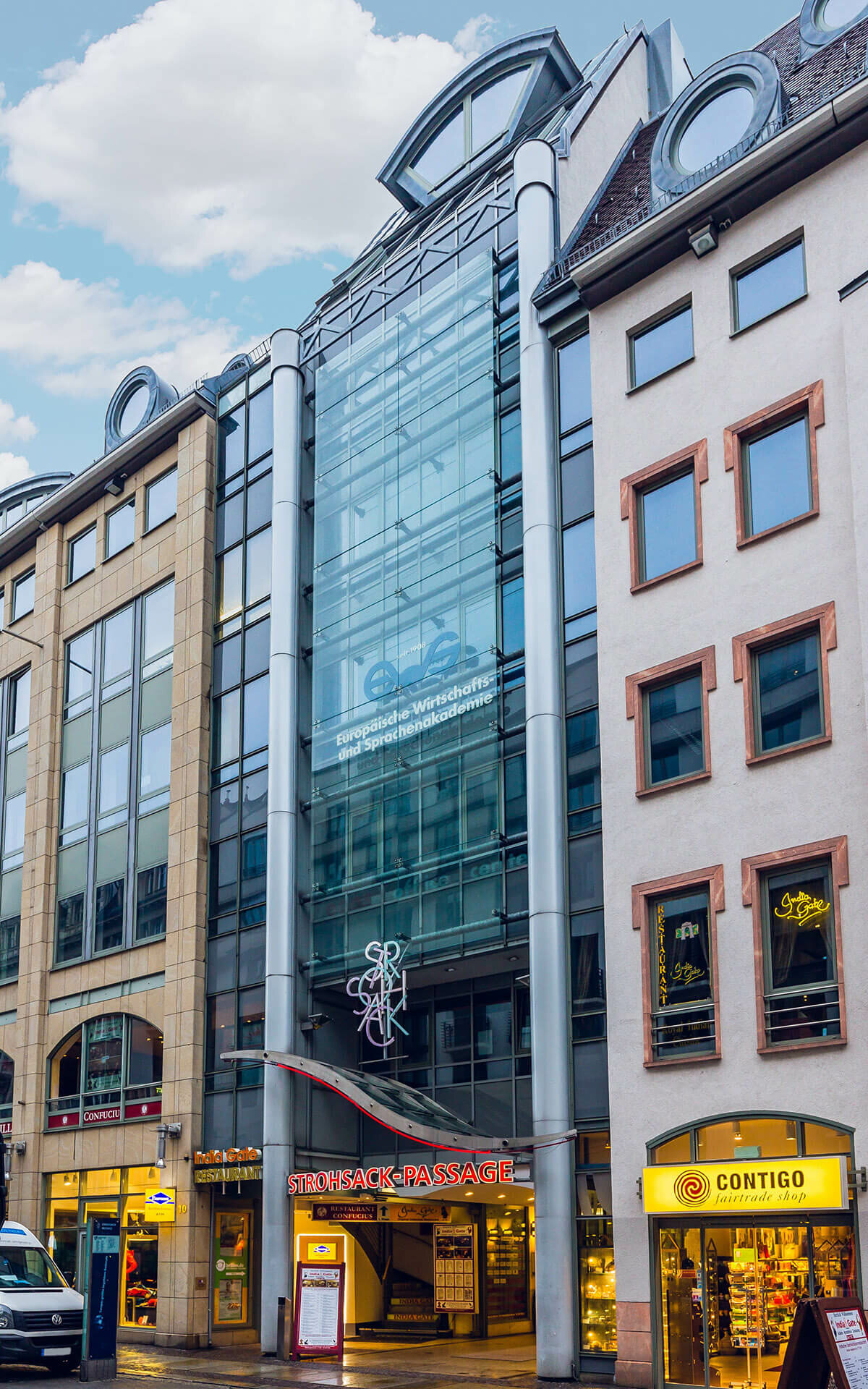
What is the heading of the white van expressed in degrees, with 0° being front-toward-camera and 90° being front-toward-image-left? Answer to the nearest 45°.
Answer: approximately 315°

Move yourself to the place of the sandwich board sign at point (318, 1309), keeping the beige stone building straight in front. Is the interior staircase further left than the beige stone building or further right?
right

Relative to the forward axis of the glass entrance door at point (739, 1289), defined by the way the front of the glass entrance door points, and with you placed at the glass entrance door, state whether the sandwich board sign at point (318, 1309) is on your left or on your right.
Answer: on your right

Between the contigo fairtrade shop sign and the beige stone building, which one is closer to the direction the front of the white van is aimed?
the contigo fairtrade shop sign

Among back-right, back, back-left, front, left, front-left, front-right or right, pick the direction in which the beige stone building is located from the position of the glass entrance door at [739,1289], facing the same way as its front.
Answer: back-right

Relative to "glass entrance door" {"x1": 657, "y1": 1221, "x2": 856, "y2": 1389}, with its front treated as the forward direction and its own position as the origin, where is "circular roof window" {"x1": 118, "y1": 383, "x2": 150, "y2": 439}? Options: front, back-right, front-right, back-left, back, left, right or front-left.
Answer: back-right
